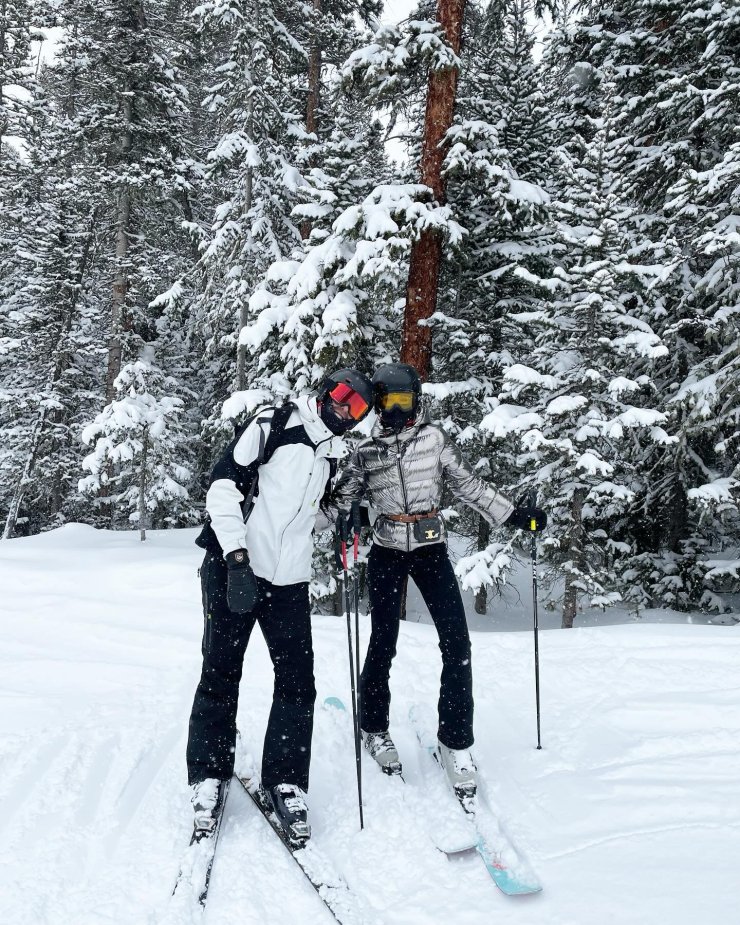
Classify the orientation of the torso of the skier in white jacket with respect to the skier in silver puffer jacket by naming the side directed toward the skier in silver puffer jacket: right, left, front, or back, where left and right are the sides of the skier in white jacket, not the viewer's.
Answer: left

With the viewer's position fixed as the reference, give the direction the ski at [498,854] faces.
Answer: facing the viewer and to the right of the viewer

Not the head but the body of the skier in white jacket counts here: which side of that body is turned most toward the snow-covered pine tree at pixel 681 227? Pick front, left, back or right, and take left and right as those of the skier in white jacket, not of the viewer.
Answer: left

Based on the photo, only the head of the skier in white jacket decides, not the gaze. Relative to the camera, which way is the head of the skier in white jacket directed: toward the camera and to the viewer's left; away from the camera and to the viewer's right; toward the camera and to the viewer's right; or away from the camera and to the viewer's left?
toward the camera and to the viewer's right

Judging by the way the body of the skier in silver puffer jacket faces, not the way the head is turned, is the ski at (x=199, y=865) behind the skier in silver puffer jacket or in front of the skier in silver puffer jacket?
in front

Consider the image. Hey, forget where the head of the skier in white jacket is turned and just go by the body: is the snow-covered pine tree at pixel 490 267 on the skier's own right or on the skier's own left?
on the skier's own left

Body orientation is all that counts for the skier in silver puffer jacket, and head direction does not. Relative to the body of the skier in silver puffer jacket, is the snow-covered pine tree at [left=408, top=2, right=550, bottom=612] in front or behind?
behind
